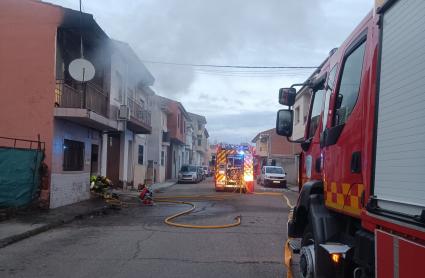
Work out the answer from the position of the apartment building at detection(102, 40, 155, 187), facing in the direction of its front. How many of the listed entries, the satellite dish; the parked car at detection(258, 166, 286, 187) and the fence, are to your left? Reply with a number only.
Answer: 1

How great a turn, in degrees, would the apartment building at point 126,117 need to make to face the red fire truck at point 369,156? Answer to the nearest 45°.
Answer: approximately 45° to its right

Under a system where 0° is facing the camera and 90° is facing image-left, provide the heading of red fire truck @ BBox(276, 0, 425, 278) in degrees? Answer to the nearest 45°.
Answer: approximately 135°

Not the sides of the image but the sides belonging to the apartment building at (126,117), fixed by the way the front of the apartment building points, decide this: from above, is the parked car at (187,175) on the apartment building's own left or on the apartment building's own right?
on the apartment building's own left

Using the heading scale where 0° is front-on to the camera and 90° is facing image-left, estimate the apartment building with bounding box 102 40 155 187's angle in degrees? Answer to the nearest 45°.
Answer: approximately 315°

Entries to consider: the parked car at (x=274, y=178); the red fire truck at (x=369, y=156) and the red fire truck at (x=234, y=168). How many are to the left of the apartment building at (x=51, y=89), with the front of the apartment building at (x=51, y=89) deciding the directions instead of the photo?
2

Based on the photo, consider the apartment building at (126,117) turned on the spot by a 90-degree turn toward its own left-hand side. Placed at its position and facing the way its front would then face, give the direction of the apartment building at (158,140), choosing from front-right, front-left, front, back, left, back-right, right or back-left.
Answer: front-left

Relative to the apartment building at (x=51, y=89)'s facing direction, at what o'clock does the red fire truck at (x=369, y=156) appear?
The red fire truck is roughly at 1 o'clock from the apartment building.
